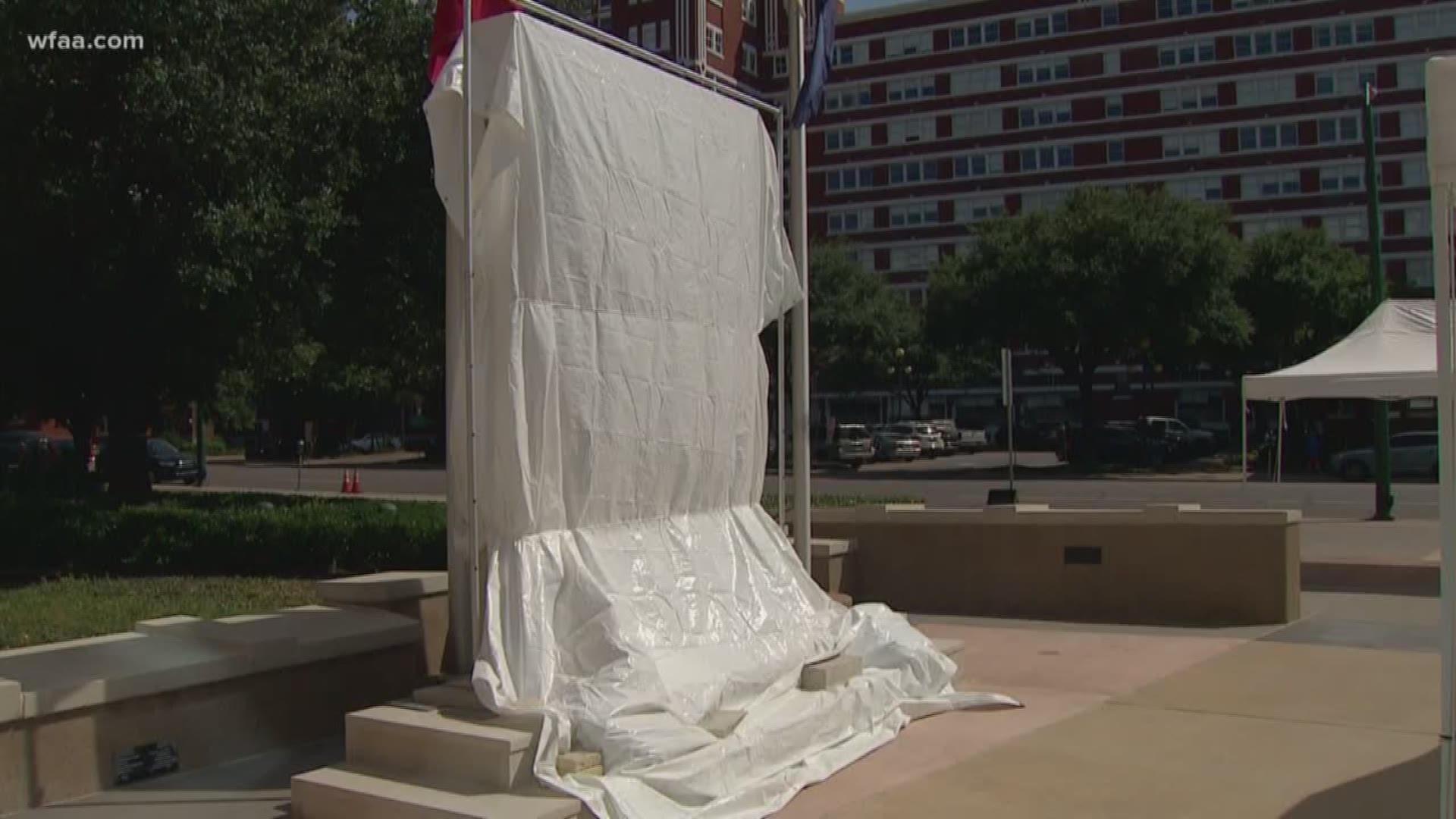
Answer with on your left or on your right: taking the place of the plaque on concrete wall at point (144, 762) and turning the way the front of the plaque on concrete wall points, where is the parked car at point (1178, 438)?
on your left

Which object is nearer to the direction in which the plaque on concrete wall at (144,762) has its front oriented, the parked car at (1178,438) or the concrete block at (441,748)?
the concrete block

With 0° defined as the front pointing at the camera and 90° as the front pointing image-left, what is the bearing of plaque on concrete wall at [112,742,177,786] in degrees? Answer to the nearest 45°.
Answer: approximately 315°

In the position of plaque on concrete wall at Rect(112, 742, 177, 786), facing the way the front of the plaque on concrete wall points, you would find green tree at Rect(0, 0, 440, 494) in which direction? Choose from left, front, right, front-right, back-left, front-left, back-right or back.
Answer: back-left

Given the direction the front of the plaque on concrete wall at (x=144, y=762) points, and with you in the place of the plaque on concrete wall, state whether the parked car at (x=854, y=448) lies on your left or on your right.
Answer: on your left

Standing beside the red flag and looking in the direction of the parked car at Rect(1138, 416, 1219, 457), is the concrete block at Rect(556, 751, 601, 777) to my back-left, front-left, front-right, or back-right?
back-right
